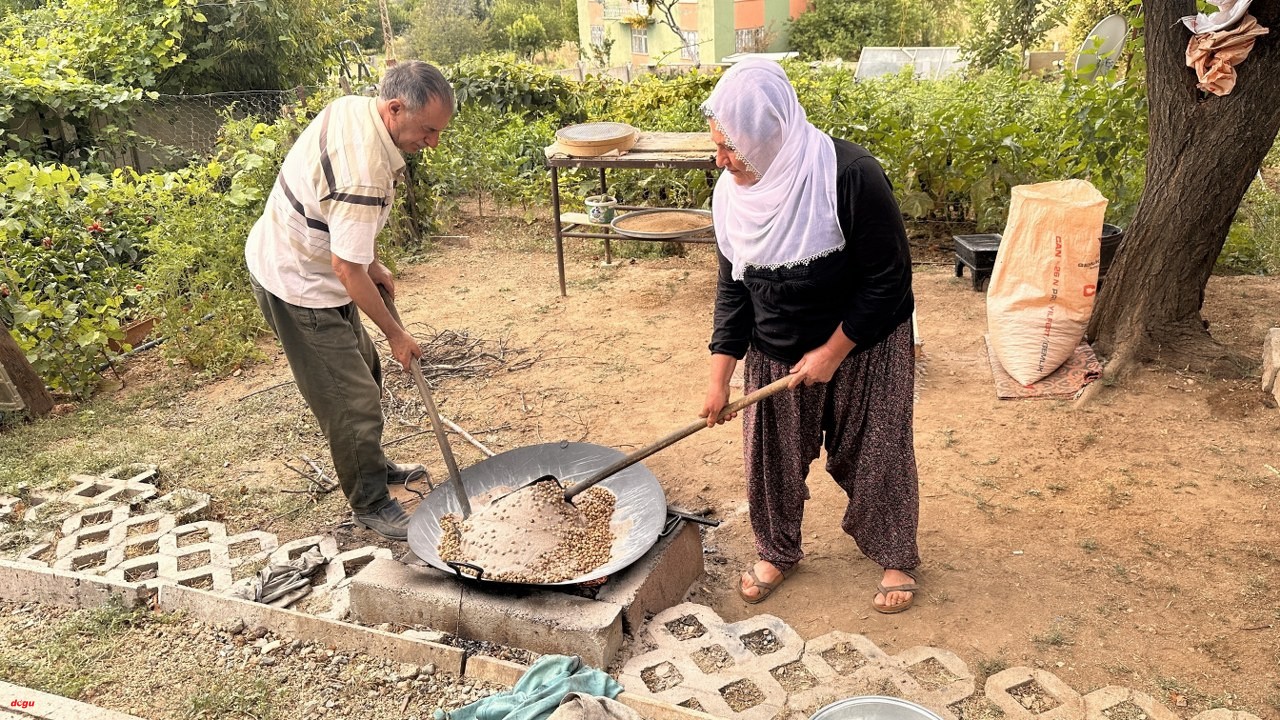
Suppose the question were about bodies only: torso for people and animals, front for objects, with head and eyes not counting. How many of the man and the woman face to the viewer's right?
1

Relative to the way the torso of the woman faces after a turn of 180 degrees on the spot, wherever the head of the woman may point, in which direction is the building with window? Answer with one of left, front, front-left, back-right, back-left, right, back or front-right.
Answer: front-left

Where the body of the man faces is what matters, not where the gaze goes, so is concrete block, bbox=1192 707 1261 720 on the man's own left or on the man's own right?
on the man's own right

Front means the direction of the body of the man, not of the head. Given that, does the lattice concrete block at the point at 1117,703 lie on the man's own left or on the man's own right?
on the man's own right

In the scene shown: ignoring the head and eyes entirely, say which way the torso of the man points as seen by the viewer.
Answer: to the viewer's right

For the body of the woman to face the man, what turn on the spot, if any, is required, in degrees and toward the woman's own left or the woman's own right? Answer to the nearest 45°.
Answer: approximately 45° to the woman's own right

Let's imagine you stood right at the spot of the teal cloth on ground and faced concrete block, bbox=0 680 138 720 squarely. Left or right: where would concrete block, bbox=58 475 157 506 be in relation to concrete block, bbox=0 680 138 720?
right

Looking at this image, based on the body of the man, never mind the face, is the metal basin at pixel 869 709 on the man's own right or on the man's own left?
on the man's own right

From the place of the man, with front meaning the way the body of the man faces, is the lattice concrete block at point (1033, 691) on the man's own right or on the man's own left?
on the man's own right

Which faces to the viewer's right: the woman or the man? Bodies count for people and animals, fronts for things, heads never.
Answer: the man

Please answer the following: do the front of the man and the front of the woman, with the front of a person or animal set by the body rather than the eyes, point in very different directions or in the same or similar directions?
very different directions

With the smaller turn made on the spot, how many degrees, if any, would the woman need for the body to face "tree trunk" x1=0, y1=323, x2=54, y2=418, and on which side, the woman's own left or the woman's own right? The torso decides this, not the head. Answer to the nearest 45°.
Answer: approximately 45° to the woman's own right

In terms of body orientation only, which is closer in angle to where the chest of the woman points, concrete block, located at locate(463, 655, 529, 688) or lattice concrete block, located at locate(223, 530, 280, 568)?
the concrete block

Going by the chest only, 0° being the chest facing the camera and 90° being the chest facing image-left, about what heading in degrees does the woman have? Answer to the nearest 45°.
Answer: approximately 45°
